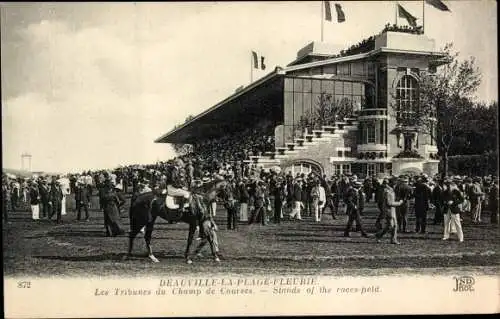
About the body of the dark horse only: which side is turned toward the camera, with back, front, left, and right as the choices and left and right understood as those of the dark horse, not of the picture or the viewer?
right

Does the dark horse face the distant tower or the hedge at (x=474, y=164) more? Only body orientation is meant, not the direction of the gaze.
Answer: the hedge

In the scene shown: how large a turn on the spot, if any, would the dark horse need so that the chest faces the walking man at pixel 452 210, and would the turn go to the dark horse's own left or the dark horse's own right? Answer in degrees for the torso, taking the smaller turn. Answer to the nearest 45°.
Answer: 0° — it already faces them

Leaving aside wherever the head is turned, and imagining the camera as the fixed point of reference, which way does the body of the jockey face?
to the viewer's right
